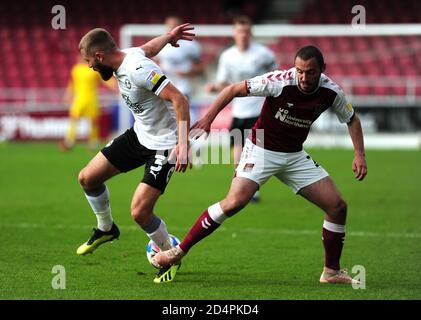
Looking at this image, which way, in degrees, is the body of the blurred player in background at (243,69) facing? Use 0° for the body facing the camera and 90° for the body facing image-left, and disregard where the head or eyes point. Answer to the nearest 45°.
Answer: approximately 0°

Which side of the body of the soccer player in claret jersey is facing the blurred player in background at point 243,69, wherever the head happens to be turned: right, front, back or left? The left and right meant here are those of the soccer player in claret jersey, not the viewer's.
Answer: back

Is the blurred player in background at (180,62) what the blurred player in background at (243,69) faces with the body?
no

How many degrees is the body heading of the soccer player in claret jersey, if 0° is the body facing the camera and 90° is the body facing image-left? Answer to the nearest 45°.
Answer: approximately 0°

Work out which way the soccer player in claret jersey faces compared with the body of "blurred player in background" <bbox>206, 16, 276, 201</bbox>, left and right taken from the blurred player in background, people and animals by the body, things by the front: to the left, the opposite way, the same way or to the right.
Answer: the same way

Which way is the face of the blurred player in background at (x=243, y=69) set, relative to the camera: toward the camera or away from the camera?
toward the camera

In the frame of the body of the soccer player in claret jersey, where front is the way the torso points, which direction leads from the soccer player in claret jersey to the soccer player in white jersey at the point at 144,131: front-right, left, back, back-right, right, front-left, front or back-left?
right

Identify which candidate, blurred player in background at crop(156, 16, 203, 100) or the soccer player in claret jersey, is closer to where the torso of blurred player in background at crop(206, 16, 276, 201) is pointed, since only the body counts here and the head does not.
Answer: the soccer player in claret jersey

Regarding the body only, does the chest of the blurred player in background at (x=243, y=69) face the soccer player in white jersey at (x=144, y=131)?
yes

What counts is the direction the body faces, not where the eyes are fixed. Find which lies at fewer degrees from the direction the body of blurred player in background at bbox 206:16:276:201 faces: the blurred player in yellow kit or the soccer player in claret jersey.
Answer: the soccer player in claret jersey

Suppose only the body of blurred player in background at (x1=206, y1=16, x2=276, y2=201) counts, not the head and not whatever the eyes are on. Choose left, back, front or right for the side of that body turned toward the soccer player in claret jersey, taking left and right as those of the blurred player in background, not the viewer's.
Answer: front
